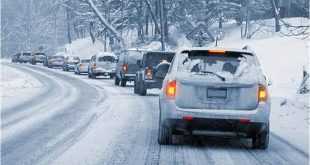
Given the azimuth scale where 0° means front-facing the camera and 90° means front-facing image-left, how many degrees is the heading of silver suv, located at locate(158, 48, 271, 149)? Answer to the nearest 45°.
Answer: approximately 180°

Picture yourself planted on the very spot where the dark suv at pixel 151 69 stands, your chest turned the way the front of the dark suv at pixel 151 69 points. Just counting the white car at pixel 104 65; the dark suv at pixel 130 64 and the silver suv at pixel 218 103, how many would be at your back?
1

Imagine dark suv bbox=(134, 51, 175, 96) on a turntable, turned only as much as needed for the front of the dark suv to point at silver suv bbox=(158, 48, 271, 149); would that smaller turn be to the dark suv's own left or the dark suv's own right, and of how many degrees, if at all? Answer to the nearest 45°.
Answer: approximately 180°

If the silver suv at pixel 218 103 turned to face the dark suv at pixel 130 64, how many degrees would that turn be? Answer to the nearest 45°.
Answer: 0° — it already faces it

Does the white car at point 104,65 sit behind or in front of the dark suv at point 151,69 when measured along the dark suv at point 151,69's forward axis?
in front

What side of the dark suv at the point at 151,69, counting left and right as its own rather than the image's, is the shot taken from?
back

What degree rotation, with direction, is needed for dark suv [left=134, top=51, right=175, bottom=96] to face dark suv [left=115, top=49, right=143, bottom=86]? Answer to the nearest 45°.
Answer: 0° — it already faces it

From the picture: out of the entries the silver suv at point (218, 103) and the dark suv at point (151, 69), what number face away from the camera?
2
